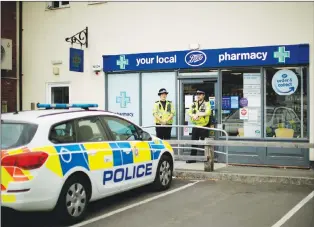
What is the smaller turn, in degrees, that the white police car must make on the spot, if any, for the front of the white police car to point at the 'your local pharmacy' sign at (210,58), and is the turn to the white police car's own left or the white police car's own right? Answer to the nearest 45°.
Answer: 0° — it already faces it

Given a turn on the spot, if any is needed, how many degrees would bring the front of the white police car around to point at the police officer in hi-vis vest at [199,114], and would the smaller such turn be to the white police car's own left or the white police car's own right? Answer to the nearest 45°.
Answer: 0° — it already faces them

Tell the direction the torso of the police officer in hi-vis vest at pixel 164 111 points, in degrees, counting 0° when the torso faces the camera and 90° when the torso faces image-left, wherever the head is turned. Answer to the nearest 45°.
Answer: approximately 0°

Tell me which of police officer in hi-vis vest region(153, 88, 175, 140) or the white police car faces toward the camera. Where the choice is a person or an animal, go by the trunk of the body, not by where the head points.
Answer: the police officer in hi-vis vest

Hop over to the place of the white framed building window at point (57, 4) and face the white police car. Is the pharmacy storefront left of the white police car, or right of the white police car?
left

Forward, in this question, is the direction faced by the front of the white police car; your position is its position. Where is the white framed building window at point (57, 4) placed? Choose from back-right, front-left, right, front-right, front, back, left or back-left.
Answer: front-left

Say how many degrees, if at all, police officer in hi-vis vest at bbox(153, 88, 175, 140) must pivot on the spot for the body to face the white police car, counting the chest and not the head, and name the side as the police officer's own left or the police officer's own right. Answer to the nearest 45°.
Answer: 0° — they already face it

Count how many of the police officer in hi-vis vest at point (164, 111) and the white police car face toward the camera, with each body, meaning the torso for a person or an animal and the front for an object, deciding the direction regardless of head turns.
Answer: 1

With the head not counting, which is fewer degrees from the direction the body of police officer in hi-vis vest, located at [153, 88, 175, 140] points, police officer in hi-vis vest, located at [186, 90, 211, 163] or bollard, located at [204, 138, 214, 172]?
the bollard

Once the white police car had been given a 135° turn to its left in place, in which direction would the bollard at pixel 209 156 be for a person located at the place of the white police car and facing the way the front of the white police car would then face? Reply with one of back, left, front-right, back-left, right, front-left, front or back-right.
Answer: back-right

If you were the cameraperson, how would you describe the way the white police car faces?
facing away from the viewer and to the right of the viewer

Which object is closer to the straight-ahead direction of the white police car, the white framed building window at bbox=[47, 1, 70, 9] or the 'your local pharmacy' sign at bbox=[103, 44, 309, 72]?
the 'your local pharmacy' sign

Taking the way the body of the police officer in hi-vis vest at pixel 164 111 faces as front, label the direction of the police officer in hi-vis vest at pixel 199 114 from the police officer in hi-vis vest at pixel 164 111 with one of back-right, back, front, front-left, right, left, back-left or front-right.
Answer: left

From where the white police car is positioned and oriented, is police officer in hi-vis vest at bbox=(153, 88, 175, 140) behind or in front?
in front
